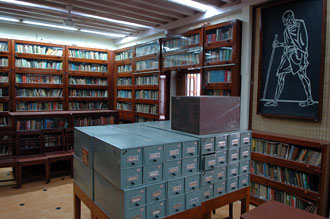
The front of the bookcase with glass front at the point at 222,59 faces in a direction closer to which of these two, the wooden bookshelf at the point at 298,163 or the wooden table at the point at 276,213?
the wooden table

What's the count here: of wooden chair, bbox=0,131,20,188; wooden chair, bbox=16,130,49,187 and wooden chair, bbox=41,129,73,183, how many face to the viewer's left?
0

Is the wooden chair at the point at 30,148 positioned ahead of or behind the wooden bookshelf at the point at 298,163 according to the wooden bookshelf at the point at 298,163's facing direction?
ahead

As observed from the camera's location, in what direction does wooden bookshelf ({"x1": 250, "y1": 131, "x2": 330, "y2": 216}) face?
facing the viewer and to the left of the viewer
